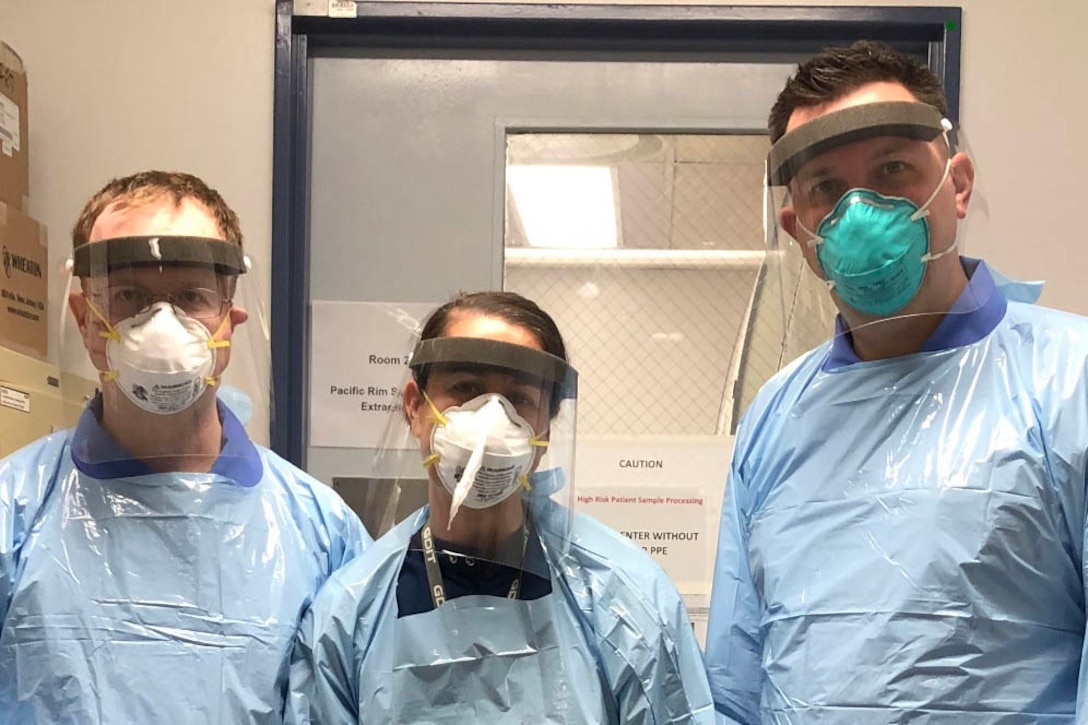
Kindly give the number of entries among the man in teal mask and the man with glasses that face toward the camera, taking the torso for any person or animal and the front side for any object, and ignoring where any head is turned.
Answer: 2

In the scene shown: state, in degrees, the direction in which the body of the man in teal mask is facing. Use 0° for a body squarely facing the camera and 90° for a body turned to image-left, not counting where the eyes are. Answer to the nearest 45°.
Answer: approximately 0°

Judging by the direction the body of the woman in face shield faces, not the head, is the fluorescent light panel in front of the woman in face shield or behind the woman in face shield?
behind

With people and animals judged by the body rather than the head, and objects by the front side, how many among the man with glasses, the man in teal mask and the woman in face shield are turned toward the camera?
3

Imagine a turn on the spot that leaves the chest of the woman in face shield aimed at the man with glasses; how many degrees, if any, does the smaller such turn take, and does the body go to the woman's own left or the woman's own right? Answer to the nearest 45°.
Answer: approximately 90° to the woman's own right

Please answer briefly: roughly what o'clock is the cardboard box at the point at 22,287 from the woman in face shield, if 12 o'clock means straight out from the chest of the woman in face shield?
The cardboard box is roughly at 4 o'clock from the woman in face shield.

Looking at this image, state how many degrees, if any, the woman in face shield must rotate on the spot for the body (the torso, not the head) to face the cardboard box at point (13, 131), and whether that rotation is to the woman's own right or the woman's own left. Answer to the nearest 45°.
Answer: approximately 135° to the woman's own right

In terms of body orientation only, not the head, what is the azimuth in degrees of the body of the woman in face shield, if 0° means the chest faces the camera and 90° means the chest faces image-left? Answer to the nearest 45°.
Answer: approximately 0°

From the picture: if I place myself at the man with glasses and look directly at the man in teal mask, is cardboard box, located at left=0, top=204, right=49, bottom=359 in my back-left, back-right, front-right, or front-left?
back-left

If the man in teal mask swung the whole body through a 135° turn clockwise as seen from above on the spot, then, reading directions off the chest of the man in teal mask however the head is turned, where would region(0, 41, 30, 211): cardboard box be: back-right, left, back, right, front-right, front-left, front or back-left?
front-left
